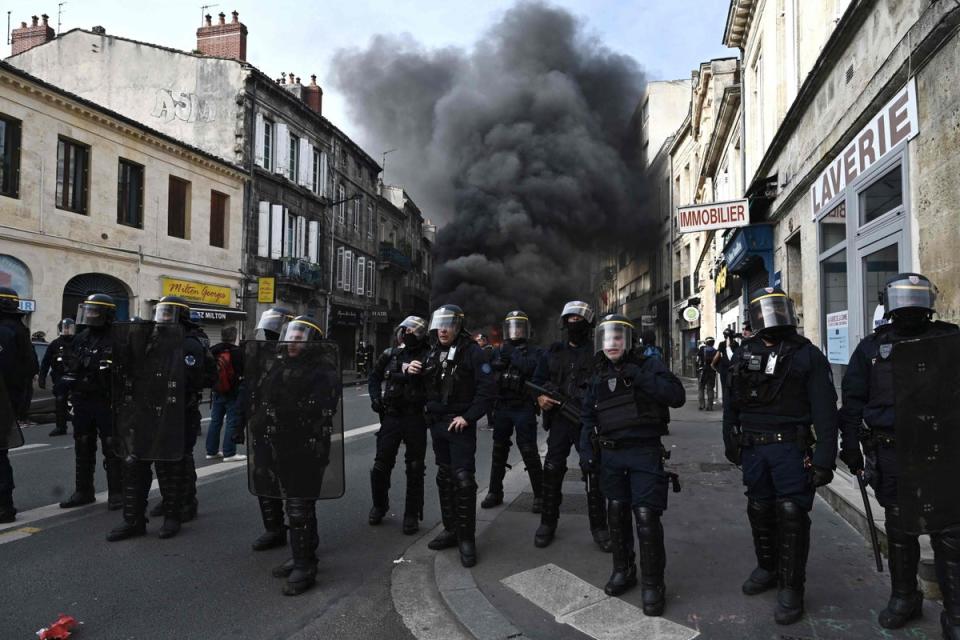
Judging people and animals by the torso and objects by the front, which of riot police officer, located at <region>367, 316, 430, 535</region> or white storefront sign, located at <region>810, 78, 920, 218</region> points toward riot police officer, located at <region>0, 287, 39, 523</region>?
the white storefront sign

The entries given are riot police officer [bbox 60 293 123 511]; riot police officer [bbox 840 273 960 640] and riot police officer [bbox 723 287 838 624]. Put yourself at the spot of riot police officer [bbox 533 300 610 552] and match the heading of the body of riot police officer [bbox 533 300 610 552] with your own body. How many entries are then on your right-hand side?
1

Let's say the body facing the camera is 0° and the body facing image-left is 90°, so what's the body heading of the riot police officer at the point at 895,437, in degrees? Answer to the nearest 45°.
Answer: approximately 0°

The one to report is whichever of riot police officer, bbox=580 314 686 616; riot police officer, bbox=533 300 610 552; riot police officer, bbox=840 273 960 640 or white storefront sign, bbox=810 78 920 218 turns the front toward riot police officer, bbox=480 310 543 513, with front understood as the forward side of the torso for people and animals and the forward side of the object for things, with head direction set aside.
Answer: the white storefront sign

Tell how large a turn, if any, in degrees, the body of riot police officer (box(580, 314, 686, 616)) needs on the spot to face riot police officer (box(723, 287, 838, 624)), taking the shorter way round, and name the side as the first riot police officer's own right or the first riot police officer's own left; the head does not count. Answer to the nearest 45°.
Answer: approximately 135° to the first riot police officer's own left

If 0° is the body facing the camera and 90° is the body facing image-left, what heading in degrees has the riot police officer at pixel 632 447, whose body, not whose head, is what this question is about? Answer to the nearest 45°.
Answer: approximately 45°

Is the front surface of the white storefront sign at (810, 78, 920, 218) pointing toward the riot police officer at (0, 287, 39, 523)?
yes

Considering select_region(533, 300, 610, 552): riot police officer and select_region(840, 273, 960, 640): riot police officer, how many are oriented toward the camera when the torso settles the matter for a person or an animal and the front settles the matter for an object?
2

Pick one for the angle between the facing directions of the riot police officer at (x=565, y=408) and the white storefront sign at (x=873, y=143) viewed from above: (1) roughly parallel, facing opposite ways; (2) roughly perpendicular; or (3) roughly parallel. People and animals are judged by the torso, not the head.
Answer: roughly perpendicular
